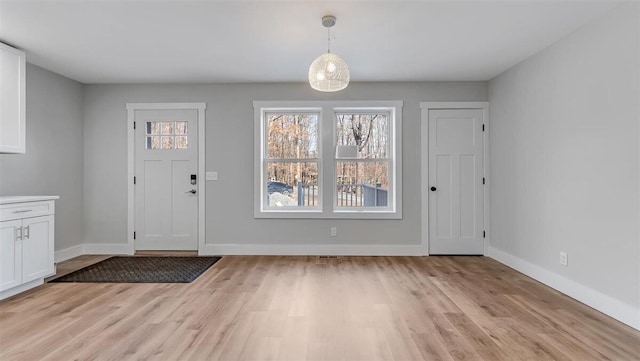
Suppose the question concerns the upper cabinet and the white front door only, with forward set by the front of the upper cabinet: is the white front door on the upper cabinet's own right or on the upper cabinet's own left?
on the upper cabinet's own left

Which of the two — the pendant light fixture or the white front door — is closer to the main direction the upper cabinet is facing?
the pendant light fixture

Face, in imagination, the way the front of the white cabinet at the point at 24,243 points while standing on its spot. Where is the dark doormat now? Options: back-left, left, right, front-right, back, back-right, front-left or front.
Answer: front-left

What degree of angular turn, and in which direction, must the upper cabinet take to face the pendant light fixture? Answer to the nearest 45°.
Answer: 0° — it already faces it

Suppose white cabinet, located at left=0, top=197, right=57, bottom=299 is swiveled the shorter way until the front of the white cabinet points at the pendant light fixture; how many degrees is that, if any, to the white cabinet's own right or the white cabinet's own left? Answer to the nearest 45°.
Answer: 0° — it already faces it

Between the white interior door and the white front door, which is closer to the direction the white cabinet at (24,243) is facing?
the white interior door

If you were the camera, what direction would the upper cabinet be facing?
facing the viewer and to the right of the viewer

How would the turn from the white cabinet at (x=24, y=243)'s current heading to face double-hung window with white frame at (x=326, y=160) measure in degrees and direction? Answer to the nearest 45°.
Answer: approximately 45° to its left

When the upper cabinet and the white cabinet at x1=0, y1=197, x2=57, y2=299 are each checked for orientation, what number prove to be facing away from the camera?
0

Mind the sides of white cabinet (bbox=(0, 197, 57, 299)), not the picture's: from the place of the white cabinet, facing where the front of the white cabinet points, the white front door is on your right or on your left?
on your left
